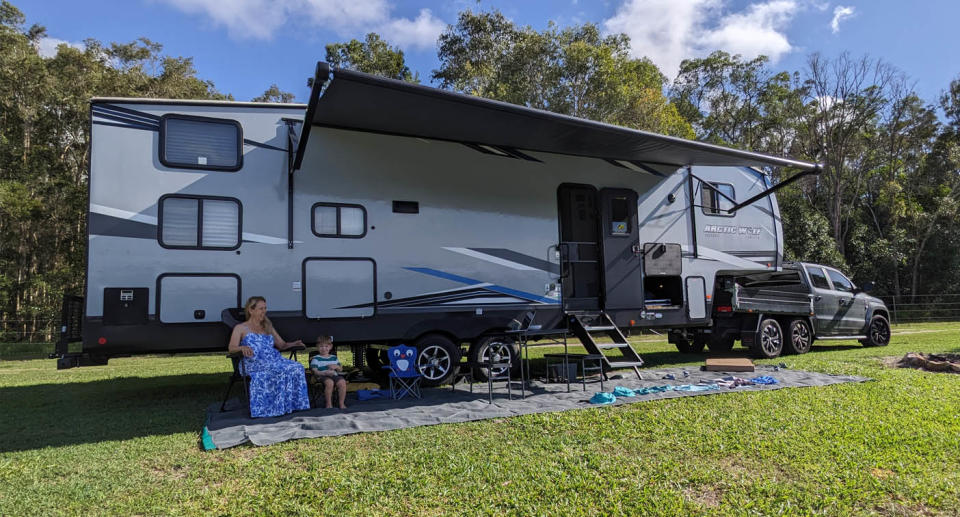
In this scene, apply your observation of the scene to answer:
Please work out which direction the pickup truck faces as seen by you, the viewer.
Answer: facing away from the viewer and to the right of the viewer

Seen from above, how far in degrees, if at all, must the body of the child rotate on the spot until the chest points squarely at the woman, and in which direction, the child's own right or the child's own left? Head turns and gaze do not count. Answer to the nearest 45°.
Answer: approximately 90° to the child's own right

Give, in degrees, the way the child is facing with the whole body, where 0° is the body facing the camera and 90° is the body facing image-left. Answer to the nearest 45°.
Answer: approximately 0°

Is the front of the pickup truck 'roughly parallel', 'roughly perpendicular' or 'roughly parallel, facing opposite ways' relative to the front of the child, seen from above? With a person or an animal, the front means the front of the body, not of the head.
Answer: roughly perpendicular

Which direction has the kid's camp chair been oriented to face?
toward the camera

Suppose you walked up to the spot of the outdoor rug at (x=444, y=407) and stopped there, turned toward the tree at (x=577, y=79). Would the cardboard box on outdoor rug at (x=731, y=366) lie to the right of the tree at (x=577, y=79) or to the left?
right

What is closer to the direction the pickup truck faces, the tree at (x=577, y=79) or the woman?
the tree

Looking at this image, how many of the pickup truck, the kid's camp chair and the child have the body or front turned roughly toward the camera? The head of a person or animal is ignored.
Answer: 2

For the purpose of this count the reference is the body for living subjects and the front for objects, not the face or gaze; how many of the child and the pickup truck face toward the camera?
1

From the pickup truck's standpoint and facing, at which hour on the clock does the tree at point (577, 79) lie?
The tree is roughly at 9 o'clock from the pickup truck.

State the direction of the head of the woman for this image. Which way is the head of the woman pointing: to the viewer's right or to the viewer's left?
to the viewer's right

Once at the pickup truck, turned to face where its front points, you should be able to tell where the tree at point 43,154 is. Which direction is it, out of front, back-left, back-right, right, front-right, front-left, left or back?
back-left

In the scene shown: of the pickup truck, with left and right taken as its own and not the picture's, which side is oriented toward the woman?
back

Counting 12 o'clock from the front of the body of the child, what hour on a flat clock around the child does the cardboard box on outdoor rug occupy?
The cardboard box on outdoor rug is roughly at 9 o'clock from the child.
